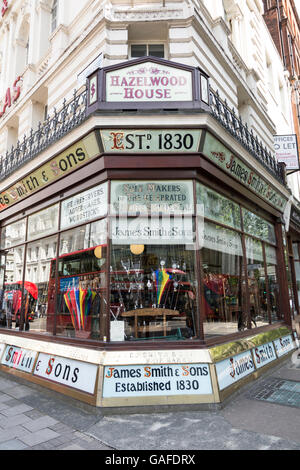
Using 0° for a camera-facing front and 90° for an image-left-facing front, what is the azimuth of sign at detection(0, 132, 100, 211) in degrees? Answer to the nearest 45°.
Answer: approximately 45°

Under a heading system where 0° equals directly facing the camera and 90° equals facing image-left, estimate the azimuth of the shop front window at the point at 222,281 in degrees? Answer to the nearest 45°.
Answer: approximately 315°

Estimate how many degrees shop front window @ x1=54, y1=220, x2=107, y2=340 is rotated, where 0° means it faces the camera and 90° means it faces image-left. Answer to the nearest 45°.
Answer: approximately 45°

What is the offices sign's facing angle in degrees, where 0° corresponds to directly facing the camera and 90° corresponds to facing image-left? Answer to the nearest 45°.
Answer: approximately 0°

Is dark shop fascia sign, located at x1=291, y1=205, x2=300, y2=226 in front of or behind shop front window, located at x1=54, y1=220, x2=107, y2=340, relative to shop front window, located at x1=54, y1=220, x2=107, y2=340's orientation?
behind

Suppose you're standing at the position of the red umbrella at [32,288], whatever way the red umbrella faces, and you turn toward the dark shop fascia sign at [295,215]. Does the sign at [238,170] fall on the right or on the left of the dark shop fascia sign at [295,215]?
right

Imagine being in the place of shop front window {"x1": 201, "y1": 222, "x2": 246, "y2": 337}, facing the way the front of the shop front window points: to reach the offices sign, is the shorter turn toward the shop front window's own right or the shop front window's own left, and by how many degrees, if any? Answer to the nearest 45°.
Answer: approximately 90° to the shop front window's own left

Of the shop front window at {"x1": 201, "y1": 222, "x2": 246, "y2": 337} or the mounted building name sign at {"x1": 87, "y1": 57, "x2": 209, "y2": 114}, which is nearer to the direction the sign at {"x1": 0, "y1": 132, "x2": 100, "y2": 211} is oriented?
the mounted building name sign

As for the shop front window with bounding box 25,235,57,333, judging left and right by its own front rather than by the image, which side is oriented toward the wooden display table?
left

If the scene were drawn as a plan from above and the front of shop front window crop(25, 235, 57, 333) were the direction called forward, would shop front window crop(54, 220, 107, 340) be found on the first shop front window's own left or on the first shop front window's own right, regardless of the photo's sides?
on the first shop front window's own left

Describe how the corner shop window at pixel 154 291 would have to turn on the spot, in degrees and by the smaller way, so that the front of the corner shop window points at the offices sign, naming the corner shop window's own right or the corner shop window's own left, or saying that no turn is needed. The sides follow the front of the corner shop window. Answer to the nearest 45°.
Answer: approximately 135° to the corner shop window's own left
